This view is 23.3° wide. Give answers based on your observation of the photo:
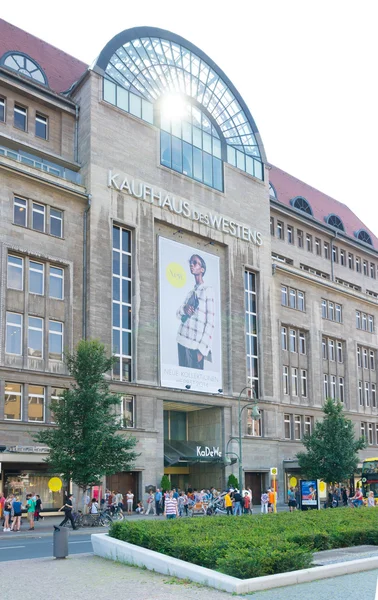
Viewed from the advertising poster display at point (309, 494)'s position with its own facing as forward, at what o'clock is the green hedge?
The green hedge is roughly at 12 o'clock from the advertising poster display.

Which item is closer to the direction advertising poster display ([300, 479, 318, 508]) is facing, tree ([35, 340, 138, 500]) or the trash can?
the trash can

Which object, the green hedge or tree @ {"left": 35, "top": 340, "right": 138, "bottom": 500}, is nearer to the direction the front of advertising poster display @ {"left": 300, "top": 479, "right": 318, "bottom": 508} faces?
the green hedge

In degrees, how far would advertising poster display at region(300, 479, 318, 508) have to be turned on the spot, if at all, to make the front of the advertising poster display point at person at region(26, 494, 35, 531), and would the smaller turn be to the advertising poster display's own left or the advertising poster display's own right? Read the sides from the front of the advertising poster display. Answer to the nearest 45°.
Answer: approximately 45° to the advertising poster display's own right

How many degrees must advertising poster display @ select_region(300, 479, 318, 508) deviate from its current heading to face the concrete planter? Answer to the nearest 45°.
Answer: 0° — it already faces it

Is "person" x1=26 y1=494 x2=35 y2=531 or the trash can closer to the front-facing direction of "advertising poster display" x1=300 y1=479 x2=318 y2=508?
the trash can

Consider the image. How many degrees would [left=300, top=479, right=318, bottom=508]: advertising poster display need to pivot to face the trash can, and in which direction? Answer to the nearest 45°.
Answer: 0° — it already faces it

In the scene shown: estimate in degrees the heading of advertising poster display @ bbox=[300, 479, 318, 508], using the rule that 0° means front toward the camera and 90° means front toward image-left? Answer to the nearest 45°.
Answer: approximately 0°

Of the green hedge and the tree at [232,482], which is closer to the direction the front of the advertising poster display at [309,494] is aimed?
the green hedge

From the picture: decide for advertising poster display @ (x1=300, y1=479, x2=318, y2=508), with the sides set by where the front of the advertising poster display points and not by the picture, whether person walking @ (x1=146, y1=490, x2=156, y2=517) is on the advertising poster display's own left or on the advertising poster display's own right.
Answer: on the advertising poster display's own right
